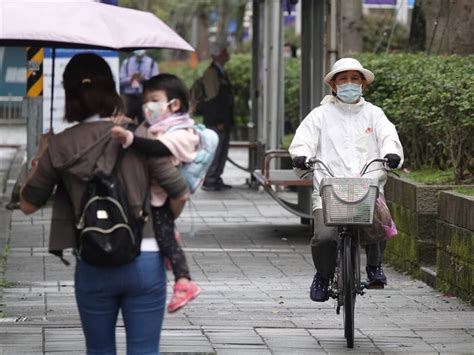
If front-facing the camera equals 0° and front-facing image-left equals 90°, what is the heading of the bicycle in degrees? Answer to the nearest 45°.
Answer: approximately 0°

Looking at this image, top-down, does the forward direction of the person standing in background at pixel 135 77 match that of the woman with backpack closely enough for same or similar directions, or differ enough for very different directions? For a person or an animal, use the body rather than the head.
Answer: very different directions

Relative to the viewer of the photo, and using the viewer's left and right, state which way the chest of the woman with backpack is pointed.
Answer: facing away from the viewer

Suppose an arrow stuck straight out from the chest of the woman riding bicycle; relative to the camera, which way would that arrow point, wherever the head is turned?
toward the camera

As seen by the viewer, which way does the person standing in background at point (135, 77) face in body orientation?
toward the camera

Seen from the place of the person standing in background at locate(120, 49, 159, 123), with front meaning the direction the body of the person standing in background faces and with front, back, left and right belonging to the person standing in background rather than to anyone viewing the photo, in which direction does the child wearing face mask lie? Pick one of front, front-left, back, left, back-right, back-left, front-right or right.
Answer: front

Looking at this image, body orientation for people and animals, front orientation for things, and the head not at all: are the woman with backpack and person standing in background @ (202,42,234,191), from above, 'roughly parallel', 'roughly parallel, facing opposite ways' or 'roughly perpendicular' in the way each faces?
roughly perpendicular

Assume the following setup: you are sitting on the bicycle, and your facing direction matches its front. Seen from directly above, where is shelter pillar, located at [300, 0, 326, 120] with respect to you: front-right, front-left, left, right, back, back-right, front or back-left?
back

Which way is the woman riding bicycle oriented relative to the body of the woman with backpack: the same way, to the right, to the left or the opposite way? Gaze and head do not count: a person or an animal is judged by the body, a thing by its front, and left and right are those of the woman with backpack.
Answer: the opposite way

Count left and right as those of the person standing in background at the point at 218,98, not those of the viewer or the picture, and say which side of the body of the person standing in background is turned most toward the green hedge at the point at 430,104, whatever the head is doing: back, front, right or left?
right

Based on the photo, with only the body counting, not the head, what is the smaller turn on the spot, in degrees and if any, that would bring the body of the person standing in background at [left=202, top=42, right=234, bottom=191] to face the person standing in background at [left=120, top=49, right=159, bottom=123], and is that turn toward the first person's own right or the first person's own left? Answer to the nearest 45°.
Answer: approximately 135° to the first person's own left

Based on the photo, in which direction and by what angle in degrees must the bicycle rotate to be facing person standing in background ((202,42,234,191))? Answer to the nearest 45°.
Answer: approximately 180°

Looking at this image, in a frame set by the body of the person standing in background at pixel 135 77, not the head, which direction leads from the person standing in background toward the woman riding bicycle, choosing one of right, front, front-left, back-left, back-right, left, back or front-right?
front

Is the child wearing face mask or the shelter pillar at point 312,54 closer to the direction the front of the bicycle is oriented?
the child wearing face mask

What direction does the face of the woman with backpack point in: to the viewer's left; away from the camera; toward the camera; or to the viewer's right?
away from the camera

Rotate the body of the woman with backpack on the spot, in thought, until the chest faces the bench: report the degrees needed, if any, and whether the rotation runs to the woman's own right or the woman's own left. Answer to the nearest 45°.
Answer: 0° — they already face it
